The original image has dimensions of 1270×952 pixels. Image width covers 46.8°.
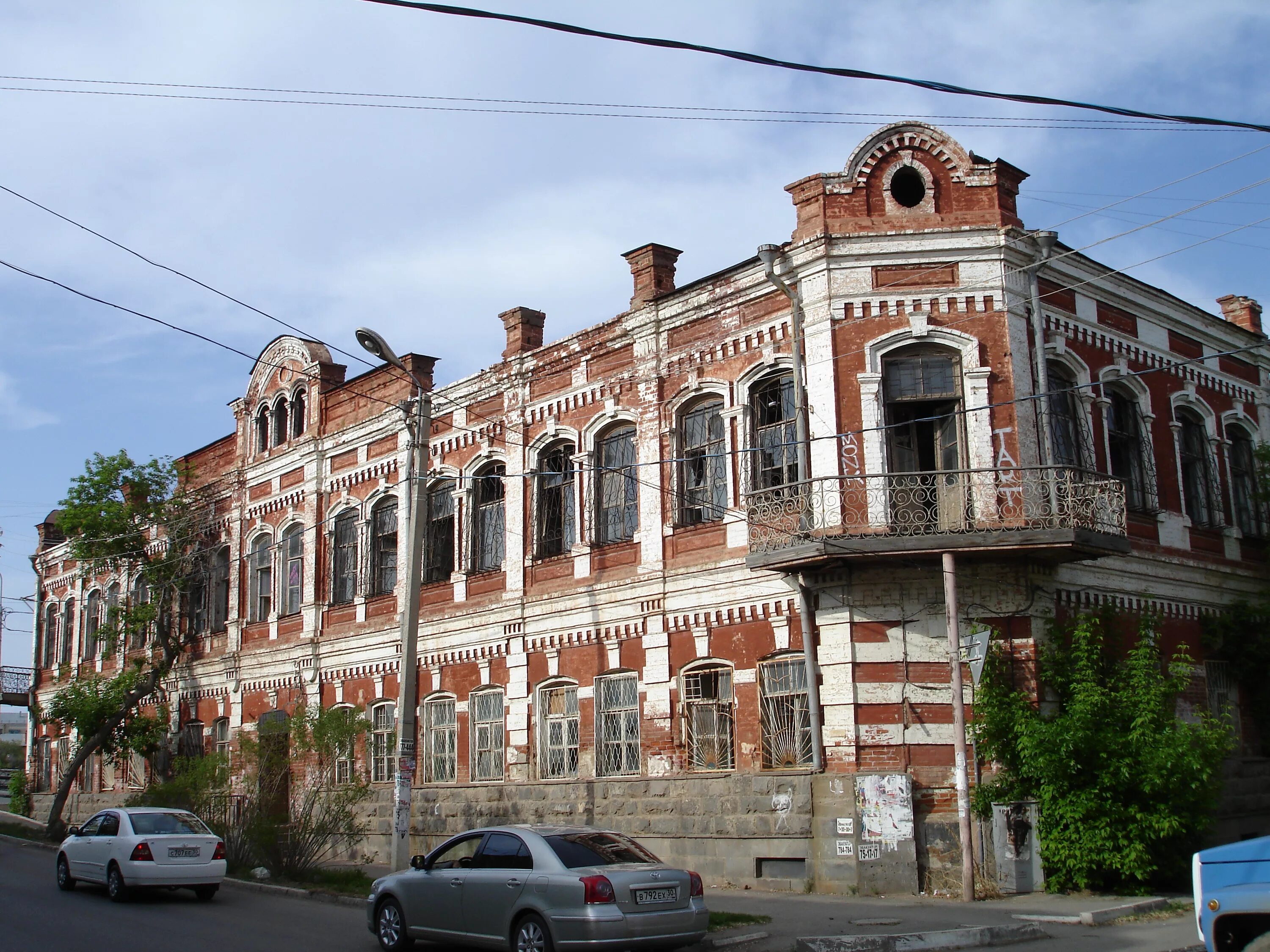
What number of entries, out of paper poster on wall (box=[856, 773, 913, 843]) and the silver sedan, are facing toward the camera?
1

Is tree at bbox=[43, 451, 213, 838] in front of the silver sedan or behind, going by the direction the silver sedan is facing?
in front

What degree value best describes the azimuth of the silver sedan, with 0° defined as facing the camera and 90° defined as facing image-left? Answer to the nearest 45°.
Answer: approximately 135°

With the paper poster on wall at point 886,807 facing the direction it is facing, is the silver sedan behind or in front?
in front

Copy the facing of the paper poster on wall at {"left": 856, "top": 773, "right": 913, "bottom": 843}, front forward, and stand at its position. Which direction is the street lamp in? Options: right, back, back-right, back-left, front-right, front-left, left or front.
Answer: right

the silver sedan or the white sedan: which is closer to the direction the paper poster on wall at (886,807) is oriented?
the silver sedan

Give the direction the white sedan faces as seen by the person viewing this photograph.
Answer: facing away from the viewer and to the left of the viewer

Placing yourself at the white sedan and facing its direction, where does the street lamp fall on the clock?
The street lamp is roughly at 5 o'clock from the white sedan.

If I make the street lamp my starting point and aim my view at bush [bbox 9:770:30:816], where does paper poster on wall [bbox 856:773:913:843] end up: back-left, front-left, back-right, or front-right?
back-right

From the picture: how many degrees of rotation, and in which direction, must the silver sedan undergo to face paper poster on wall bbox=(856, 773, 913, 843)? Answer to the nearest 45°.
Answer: approximately 90° to its right

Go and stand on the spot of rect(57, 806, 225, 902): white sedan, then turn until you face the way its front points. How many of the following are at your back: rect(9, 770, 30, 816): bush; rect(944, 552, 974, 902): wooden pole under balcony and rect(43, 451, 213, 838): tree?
1

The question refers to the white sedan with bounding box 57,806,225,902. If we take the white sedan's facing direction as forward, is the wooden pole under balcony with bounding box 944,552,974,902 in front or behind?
behind
